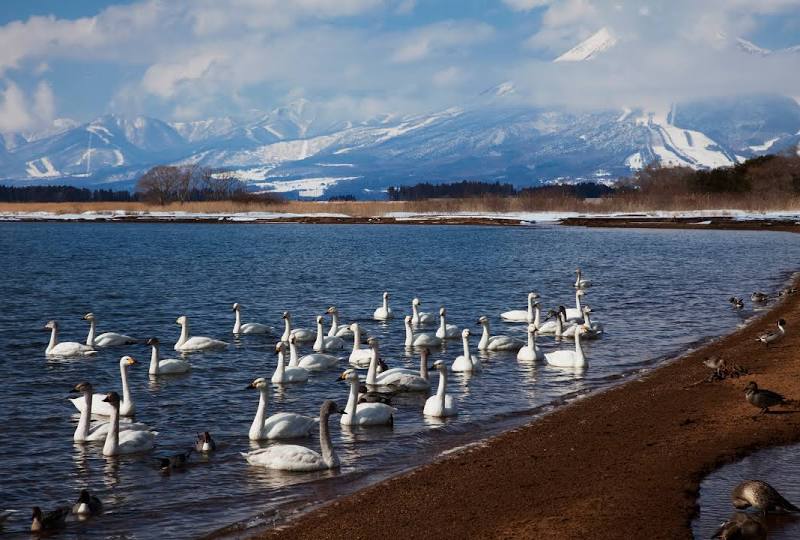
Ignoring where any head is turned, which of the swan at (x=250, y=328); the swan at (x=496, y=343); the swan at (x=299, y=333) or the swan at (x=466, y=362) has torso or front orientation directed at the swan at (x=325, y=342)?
the swan at (x=496, y=343)

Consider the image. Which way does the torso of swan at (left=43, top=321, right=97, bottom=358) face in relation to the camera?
to the viewer's left

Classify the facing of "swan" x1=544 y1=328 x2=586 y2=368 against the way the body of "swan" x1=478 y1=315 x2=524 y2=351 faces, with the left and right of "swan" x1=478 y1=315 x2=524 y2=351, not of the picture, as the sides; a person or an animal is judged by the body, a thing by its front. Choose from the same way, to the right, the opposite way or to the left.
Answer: the opposite way

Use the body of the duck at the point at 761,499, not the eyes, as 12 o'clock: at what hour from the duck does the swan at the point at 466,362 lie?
The swan is roughly at 2 o'clock from the duck.

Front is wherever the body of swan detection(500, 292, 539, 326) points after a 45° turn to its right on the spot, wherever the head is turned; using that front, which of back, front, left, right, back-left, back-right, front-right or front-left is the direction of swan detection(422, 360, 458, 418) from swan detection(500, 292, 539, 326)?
front-right

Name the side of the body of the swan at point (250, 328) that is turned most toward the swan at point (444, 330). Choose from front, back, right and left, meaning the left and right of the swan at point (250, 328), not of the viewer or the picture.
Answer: back

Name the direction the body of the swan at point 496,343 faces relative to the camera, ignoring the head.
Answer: to the viewer's left

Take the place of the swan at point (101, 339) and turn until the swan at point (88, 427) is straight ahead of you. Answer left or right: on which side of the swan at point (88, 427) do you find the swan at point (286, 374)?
left

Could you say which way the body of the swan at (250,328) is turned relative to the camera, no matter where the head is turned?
to the viewer's left

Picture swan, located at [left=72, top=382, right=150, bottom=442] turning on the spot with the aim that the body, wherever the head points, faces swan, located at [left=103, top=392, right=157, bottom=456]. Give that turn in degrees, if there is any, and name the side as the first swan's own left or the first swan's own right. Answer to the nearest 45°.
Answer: approximately 135° to the first swan's own left

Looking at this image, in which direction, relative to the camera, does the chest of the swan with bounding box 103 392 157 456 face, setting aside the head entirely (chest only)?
to the viewer's left

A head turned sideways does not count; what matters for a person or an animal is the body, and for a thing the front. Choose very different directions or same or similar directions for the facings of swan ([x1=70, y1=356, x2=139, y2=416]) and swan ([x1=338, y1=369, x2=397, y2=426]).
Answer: very different directions

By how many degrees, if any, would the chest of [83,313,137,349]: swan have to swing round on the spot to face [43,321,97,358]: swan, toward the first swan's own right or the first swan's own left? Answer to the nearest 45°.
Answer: approximately 45° to the first swan's own left

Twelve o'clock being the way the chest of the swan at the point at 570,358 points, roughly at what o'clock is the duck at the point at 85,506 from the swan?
The duck is roughly at 4 o'clock from the swan.
